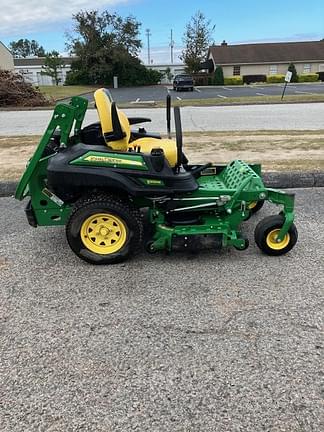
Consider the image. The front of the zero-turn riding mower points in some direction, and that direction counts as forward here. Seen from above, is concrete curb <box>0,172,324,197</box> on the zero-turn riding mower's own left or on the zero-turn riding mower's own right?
on the zero-turn riding mower's own left

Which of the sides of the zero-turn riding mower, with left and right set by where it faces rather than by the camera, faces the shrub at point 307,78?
left

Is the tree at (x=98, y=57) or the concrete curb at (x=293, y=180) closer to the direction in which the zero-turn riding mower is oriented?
the concrete curb

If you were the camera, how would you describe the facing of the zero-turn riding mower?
facing to the right of the viewer

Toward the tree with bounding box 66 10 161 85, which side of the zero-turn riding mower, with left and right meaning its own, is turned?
left
